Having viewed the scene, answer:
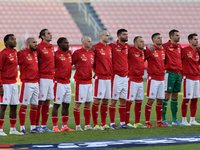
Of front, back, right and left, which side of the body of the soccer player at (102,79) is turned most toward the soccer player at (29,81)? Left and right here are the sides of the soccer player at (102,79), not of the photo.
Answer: right

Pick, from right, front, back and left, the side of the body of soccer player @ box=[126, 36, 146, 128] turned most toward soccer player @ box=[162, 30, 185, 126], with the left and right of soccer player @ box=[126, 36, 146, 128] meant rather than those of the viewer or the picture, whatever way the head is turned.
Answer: left

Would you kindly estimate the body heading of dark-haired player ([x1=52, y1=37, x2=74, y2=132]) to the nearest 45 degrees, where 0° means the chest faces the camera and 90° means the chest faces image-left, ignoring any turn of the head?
approximately 315°

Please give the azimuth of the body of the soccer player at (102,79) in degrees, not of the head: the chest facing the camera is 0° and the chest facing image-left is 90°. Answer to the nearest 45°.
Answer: approximately 315°

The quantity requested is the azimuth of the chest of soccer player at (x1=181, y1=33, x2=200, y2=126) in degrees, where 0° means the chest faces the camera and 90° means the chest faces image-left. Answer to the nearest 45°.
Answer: approximately 315°

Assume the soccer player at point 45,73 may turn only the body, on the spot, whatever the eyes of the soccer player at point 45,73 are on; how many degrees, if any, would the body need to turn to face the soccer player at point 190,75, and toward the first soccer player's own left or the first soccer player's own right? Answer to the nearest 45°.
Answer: approximately 45° to the first soccer player's own left

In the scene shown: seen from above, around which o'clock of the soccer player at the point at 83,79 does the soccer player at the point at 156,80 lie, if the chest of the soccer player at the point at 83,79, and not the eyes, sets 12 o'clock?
the soccer player at the point at 156,80 is roughly at 10 o'clock from the soccer player at the point at 83,79.

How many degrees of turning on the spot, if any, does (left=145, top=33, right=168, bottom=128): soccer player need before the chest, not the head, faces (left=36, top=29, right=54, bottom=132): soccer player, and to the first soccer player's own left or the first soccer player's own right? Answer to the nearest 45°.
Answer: approximately 90° to the first soccer player's own right

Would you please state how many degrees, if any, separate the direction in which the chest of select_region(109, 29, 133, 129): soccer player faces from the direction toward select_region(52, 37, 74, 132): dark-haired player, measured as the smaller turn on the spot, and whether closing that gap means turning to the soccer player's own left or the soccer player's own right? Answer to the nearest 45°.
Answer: approximately 135° to the soccer player's own right

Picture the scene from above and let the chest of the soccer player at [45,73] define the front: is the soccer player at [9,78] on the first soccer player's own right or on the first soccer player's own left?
on the first soccer player's own right
